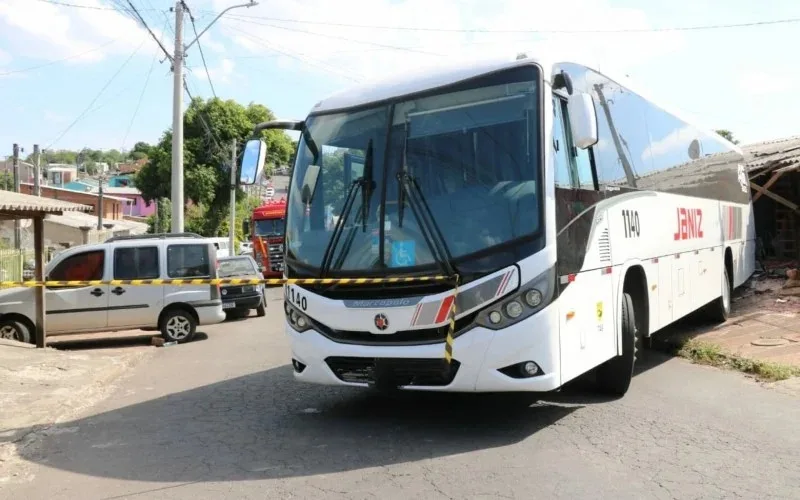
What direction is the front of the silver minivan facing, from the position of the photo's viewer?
facing to the left of the viewer

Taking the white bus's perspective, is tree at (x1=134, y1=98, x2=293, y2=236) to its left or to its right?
on its right

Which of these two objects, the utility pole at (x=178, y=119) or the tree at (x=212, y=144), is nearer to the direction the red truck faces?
the utility pole

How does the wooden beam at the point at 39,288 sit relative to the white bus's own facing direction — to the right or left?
on its right

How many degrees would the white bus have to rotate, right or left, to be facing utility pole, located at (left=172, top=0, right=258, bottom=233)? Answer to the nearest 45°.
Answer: approximately 90° to its right

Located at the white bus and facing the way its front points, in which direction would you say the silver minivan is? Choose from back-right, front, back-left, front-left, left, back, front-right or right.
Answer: right

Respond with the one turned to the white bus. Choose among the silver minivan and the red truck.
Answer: the red truck

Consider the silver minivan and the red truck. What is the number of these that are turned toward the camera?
1

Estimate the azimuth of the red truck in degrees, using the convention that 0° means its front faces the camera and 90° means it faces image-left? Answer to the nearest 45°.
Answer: approximately 0°

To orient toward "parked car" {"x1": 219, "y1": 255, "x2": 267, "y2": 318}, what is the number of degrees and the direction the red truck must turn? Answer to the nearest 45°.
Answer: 0° — it already faces it

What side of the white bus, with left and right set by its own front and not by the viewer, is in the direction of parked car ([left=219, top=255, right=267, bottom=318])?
right
